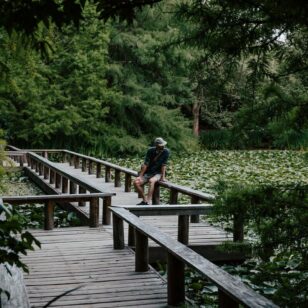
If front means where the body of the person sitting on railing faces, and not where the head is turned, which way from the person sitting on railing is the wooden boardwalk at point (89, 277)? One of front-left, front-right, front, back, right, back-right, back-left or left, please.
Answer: front-left

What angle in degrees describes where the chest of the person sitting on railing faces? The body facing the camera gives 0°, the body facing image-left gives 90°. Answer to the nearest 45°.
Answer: approximately 45°
